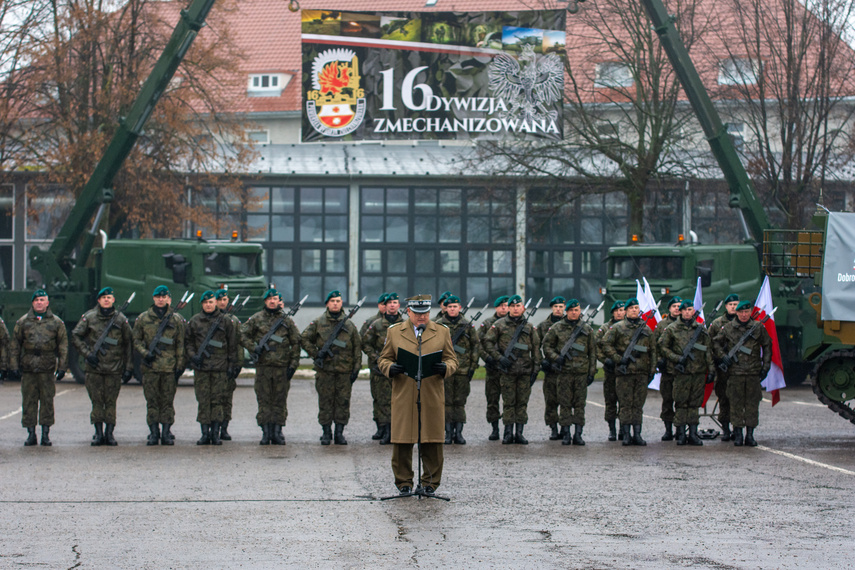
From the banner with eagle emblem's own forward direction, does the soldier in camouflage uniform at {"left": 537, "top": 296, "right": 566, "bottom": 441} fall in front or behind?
in front

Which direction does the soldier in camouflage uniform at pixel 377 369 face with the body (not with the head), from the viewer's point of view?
toward the camera

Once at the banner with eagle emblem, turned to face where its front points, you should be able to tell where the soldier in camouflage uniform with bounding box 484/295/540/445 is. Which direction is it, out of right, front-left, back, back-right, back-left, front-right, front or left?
front

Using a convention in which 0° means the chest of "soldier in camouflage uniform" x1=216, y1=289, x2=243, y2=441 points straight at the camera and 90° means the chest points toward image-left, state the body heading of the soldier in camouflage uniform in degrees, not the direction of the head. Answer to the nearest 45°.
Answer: approximately 0°

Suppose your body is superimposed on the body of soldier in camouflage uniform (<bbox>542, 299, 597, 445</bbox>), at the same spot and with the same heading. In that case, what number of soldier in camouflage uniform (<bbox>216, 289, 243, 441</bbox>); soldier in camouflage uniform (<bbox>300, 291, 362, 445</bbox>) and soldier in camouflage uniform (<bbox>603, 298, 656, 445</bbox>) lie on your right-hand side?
2

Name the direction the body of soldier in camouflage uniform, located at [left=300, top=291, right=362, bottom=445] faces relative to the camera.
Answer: toward the camera

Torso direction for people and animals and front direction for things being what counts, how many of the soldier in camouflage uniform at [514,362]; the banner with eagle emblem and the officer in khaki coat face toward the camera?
3

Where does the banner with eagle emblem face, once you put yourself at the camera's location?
facing the viewer

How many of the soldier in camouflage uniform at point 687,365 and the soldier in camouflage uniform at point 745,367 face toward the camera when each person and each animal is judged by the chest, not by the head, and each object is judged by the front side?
2

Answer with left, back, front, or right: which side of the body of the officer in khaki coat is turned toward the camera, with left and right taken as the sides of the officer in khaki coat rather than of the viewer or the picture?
front

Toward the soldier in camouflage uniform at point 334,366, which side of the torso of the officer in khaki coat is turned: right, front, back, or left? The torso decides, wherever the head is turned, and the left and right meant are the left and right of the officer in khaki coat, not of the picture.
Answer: back

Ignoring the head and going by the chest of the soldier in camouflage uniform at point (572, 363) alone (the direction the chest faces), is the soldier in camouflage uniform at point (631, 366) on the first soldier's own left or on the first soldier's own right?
on the first soldier's own left

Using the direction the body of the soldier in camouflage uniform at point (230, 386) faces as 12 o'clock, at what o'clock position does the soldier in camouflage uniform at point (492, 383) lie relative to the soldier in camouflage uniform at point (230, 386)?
the soldier in camouflage uniform at point (492, 383) is roughly at 9 o'clock from the soldier in camouflage uniform at point (230, 386).
